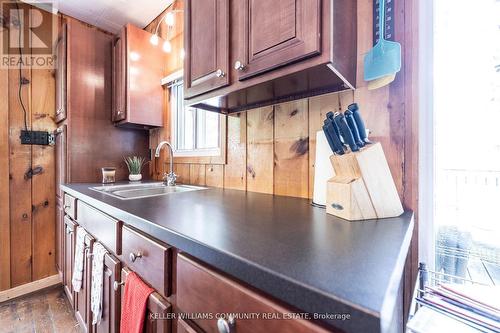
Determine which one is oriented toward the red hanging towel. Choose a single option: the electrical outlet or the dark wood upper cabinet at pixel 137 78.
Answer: the electrical outlet

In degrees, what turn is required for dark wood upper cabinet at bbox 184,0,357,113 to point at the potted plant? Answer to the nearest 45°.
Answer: approximately 90° to its right

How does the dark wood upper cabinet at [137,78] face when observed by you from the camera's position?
facing to the left of the viewer

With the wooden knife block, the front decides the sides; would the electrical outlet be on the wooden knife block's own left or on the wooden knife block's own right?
on the wooden knife block's own right

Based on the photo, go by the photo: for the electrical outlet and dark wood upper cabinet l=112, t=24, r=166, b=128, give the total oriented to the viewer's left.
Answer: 1

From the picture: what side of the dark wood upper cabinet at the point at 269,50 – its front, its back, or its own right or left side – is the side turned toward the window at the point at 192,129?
right

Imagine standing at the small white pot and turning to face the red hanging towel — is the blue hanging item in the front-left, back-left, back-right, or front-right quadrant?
front-left

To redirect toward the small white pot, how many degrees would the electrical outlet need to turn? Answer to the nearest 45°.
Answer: approximately 45° to its left

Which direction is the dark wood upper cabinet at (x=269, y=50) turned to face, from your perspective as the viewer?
facing the viewer and to the left of the viewer

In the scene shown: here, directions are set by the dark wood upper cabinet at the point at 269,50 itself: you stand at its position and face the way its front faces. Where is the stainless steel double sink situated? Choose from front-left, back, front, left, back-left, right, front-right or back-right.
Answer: right

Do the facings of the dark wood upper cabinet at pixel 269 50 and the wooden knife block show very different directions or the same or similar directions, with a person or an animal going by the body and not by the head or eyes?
same or similar directions
